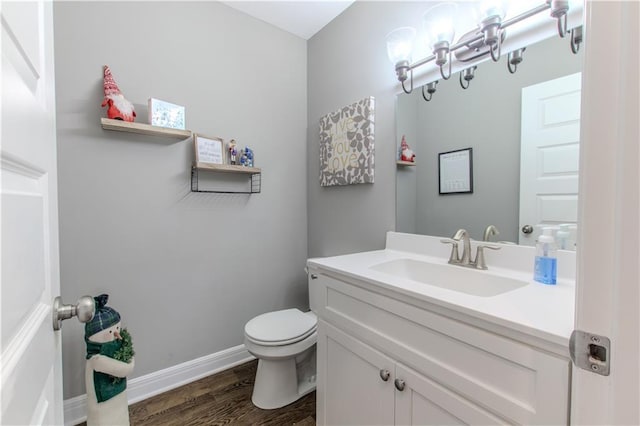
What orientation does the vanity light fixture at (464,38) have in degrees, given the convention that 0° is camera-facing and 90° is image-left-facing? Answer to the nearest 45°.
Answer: approximately 45°

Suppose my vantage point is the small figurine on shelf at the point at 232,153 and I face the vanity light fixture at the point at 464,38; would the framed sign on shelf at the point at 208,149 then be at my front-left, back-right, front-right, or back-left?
back-right

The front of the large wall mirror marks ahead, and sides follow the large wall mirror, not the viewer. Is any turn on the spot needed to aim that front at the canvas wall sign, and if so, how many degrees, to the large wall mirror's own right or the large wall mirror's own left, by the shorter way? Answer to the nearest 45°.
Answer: approximately 45° to the large wall mirror's own right

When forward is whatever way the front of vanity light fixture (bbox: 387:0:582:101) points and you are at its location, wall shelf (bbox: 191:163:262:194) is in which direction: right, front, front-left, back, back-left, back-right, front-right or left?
front-right

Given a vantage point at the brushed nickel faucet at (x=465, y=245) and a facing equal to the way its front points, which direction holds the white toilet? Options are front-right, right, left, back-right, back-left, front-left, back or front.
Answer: front-right

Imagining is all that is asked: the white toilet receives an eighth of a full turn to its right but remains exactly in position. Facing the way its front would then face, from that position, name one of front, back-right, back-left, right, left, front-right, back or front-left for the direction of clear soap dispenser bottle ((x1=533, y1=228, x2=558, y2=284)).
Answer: back-left

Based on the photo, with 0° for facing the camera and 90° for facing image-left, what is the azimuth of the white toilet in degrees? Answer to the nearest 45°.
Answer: approximately 45°

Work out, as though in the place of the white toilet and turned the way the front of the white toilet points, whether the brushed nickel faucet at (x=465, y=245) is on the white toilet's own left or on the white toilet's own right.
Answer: on the white toilet's own left

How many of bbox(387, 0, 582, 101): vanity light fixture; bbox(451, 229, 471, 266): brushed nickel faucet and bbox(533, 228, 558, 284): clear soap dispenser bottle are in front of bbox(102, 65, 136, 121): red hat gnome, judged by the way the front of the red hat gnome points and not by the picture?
3

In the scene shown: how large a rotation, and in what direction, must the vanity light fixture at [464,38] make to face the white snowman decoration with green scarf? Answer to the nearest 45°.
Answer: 0° — it already faces it
